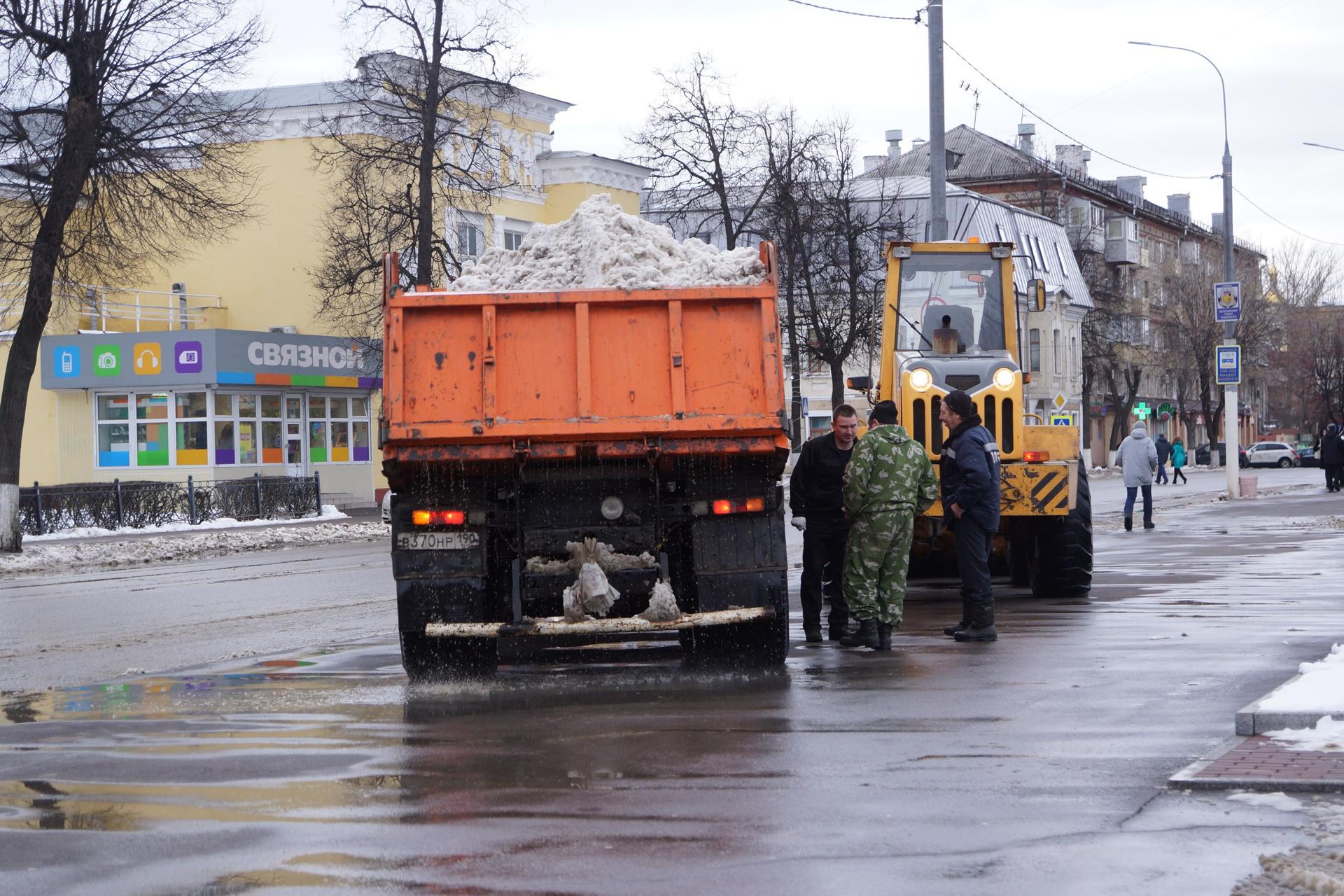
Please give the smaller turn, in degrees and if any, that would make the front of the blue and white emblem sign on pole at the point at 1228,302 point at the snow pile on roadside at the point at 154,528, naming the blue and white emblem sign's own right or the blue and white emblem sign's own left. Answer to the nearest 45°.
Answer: approximately 90° to the blue and white emblem sign's own right

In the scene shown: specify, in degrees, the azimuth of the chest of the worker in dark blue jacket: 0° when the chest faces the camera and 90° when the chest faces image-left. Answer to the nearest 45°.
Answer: approximately 90°

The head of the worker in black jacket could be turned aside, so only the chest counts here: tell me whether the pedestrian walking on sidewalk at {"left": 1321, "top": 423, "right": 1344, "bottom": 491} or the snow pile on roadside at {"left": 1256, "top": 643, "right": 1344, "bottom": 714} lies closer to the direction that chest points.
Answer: the snow pile on roadside

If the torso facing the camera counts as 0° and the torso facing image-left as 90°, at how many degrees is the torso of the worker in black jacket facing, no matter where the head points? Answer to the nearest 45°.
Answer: approximately 315°

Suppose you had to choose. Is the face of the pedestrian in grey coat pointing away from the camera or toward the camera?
away from the camera

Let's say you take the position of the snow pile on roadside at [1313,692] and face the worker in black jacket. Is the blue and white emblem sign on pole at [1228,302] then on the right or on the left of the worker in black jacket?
right

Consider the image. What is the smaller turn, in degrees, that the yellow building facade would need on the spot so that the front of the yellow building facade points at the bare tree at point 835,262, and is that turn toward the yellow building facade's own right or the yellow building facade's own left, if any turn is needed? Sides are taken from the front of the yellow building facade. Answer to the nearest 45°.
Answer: approximately 45° to the yellow building facade's own left

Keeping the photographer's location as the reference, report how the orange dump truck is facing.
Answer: facing away from the viewer
